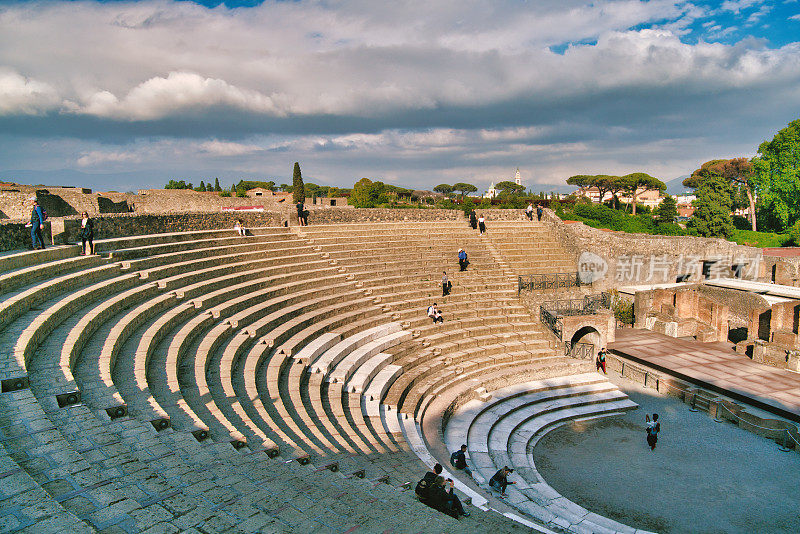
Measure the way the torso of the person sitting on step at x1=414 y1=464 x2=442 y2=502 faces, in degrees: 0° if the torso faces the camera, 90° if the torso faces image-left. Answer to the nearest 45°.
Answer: approximately 225°

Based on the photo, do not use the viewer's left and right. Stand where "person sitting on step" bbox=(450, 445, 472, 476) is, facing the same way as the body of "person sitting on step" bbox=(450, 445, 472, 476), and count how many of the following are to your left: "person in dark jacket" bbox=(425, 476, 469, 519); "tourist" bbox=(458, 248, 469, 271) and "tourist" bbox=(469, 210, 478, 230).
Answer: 2

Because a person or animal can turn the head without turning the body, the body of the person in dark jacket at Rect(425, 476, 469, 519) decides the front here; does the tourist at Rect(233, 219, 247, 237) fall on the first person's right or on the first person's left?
on the first person's left

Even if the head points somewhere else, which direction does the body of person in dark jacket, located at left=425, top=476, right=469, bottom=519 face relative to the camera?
to the viewer's right

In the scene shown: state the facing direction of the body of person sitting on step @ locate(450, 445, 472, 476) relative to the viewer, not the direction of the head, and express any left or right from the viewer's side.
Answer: facing to the right of the viewer

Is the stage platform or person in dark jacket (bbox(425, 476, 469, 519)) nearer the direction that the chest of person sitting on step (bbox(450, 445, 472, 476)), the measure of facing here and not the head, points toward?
the stage platform

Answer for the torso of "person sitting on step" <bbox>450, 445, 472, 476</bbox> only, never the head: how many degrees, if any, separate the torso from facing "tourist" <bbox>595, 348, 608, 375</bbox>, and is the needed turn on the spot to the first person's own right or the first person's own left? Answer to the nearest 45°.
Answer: approximately 45° to the first person's own left

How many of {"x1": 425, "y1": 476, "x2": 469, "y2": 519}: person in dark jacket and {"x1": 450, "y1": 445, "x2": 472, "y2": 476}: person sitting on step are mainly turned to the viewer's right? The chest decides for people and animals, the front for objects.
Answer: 2

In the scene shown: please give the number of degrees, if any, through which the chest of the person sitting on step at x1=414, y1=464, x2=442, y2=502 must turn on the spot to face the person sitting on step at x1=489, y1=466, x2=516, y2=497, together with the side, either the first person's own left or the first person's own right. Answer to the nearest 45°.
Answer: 0° — they already face them

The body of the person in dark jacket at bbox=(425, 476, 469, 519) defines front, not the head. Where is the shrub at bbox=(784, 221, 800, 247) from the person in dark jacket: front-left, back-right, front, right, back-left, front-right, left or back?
front-left
